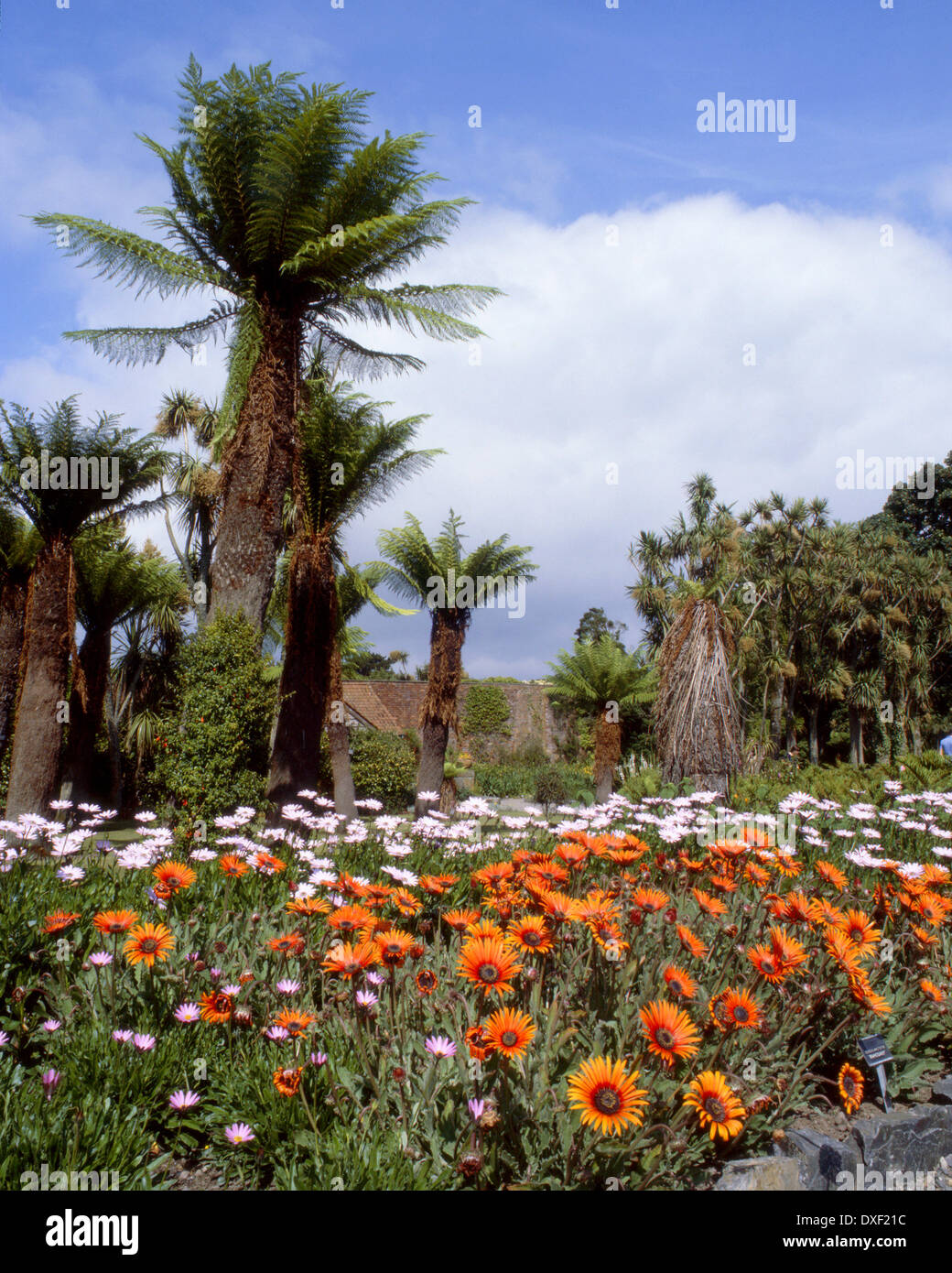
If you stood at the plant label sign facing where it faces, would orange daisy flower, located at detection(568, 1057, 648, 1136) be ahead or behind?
ahead

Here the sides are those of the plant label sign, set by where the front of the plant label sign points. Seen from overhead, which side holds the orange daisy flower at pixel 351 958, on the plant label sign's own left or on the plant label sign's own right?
on the plant label sign's own right

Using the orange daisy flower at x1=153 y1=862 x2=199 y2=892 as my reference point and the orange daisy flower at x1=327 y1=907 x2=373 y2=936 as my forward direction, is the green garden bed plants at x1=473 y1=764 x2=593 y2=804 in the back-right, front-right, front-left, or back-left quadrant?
back-left

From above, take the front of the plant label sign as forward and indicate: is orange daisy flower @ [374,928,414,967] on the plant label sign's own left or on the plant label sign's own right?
on the plant label sign's own right

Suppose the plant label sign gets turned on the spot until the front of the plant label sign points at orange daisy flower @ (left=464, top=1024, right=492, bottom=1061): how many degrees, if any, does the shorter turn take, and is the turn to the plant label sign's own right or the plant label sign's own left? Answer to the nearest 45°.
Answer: approximately 45° to the plant label sign's own right

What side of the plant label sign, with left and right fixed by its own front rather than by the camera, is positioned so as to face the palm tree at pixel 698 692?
back

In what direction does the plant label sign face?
toward the camera
